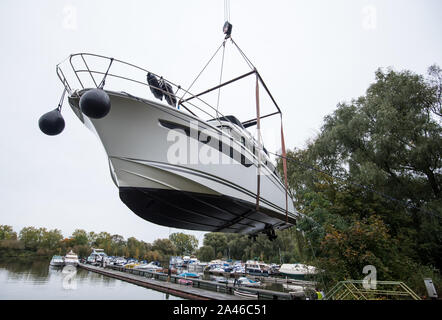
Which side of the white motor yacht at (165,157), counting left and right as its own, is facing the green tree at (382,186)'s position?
back

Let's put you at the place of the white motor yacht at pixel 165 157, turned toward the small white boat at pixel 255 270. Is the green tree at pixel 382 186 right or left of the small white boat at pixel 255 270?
right

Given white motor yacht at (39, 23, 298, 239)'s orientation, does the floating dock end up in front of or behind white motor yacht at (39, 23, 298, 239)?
behind

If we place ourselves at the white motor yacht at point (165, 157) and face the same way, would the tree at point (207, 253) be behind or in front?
behind

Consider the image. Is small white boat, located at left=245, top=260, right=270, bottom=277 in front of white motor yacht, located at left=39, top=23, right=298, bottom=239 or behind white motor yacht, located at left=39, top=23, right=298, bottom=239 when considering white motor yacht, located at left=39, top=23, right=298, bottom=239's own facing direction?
behind

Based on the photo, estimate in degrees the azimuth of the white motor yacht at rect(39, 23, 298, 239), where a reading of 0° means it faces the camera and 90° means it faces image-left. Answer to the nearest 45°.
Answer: approximately 45°
